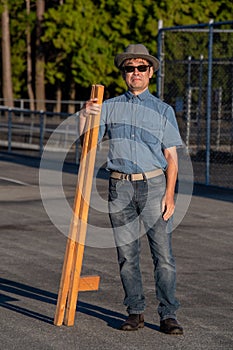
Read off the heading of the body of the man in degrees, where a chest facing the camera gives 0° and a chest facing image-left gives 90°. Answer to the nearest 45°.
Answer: approximately 0°
